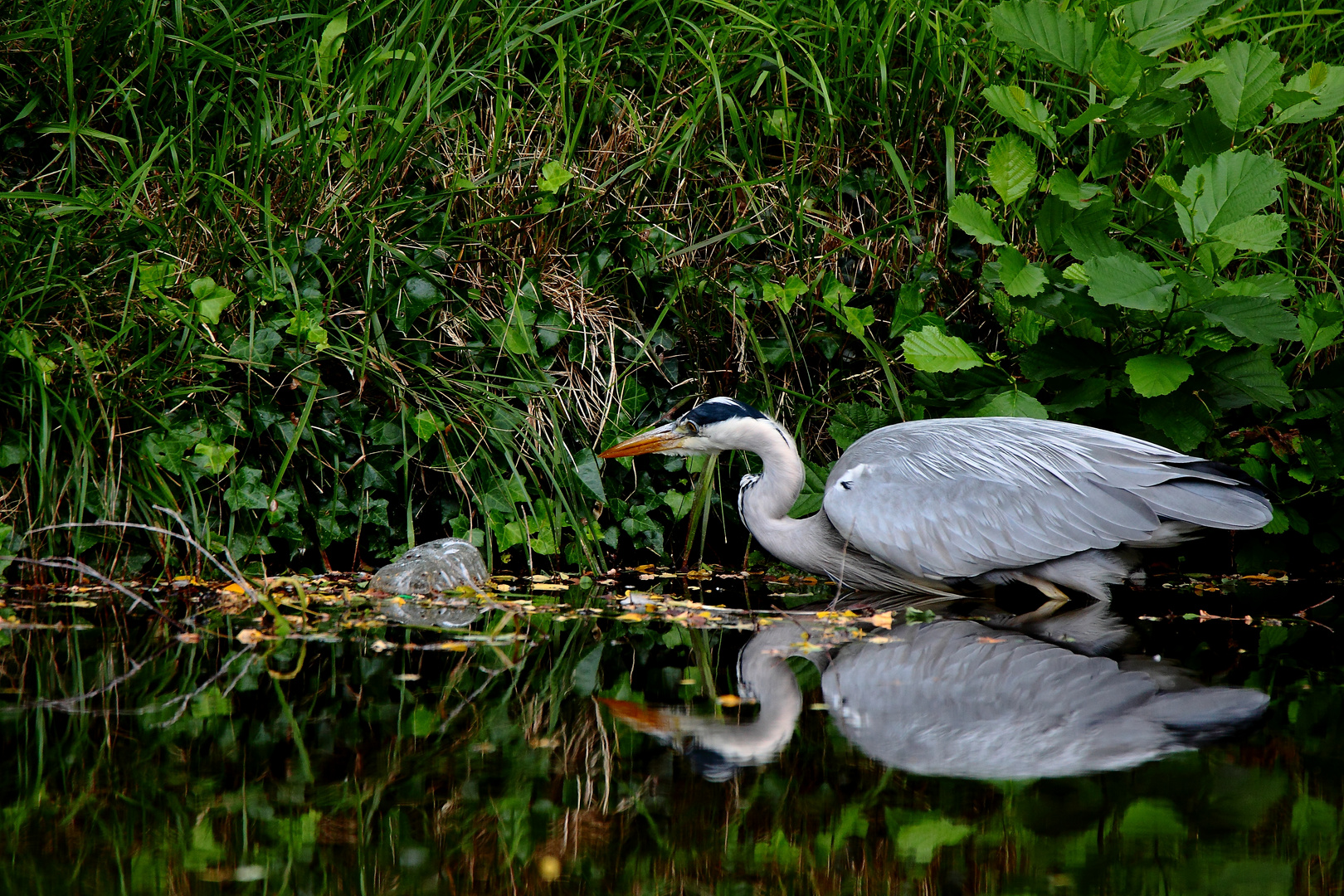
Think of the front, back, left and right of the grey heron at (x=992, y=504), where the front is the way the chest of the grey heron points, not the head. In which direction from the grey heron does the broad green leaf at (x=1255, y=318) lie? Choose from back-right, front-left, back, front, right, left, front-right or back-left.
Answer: back

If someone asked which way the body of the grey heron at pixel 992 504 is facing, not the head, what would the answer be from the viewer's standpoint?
to the viewer's left

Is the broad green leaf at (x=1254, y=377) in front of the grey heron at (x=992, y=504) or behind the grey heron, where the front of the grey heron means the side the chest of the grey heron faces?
behind

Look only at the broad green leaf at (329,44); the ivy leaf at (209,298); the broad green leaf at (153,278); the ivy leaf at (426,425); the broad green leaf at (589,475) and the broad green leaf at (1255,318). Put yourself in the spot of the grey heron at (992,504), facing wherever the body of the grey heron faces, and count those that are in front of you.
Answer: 5

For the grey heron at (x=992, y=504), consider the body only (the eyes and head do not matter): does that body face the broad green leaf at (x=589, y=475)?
yes
